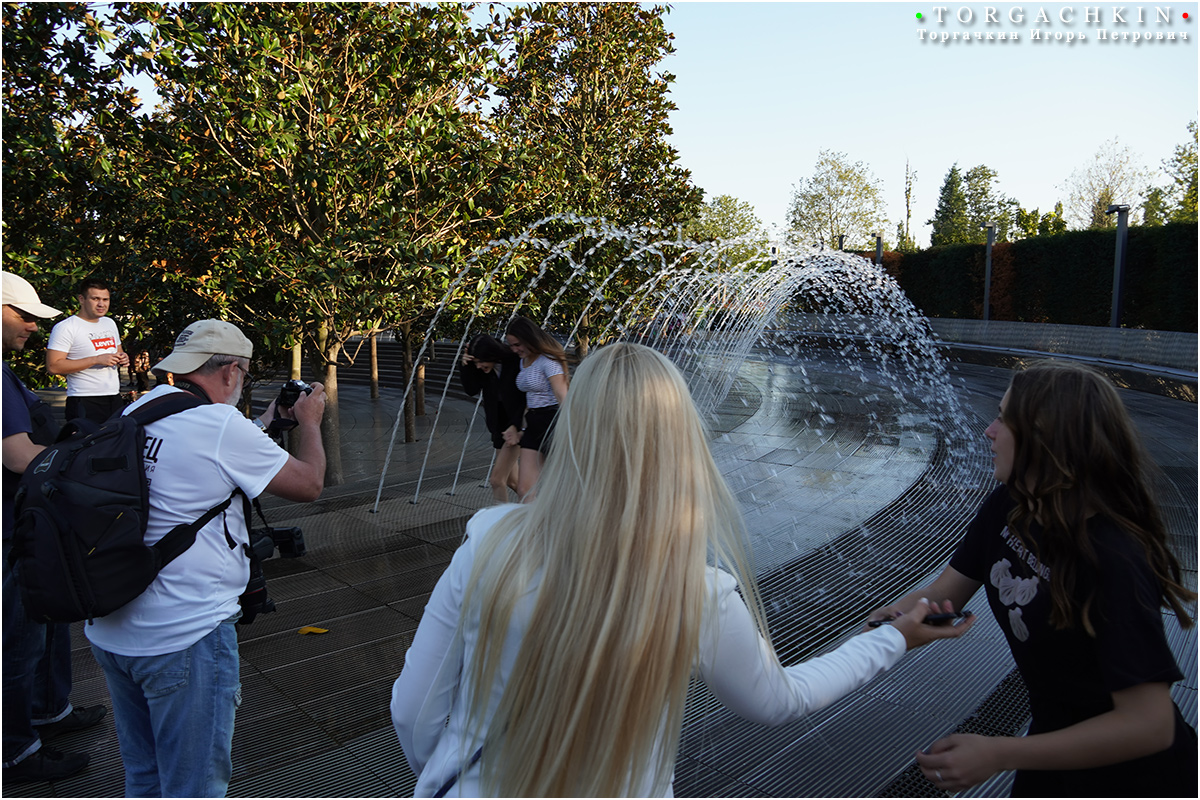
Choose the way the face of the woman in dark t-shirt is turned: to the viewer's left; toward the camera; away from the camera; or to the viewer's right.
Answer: to the viewer's left

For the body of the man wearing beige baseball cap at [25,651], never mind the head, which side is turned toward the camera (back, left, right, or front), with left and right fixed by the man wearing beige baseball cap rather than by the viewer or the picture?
right

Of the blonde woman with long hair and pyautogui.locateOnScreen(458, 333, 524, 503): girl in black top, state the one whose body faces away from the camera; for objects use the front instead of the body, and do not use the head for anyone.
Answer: the blonde woman with long hair

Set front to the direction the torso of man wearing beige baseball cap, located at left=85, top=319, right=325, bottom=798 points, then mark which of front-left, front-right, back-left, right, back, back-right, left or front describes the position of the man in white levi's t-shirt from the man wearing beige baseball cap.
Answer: front-left

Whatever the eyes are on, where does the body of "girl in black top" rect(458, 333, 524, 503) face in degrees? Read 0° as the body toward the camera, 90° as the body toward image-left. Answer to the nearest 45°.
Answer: approximately 45°

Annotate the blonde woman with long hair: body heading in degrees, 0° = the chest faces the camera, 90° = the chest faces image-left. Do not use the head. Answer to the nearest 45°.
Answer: approximately 180°

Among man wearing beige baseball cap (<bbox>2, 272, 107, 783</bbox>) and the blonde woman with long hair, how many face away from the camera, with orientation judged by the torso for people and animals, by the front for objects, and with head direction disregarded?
1

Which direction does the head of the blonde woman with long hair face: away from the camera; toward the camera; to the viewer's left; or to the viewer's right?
away from the camera

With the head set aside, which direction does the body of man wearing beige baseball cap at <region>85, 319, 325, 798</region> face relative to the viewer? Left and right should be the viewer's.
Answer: facing away from the viewer and to the right of the viewer

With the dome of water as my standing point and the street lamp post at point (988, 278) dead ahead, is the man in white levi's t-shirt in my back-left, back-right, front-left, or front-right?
back-left

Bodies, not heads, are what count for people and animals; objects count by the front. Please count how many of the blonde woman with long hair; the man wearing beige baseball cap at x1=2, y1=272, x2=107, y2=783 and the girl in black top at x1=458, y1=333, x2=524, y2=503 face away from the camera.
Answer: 1

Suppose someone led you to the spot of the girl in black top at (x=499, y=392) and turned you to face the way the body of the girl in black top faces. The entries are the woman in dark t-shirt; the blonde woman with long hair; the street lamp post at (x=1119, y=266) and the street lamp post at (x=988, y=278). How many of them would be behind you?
2

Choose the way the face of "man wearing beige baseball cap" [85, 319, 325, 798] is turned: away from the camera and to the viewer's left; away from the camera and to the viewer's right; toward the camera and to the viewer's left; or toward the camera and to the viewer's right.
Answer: away from the camera and to the viewer's right
